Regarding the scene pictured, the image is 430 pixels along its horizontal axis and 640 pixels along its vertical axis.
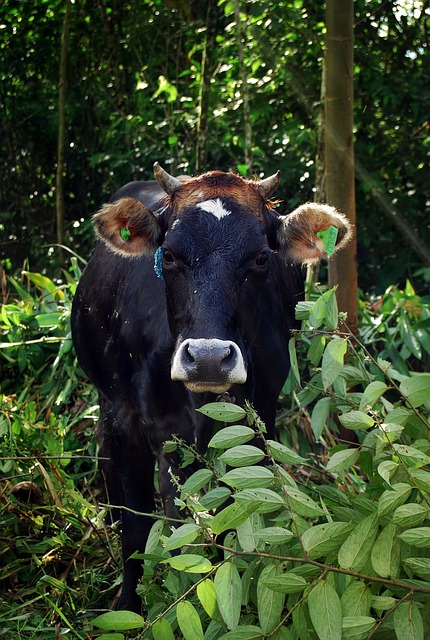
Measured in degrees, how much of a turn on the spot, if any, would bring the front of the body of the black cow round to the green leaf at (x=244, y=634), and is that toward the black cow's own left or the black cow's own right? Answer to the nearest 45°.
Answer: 0° — it already faces it

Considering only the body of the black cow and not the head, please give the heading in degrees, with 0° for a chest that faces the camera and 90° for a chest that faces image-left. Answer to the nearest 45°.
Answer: approximately 0°

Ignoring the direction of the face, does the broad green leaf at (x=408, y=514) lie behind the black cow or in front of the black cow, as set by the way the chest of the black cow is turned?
in front

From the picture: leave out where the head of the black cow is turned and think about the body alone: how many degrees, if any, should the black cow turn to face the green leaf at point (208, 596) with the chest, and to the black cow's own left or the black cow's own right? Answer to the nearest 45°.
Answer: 0° — it already faces it

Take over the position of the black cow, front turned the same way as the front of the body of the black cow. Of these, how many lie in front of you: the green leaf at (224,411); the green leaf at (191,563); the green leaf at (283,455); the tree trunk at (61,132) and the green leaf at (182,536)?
4

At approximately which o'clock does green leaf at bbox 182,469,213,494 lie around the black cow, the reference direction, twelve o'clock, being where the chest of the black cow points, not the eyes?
The green leaf is roughly at 12 o'clock from the black cow.

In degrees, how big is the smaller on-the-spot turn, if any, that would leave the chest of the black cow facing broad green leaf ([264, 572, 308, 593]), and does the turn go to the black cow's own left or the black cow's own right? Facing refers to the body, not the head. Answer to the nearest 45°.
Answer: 0° — it already faces it

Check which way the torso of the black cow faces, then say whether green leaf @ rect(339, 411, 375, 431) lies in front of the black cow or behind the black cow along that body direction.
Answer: in front

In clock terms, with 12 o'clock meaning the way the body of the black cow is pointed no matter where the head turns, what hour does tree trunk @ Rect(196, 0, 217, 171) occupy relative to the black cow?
The tree trunk is roughly at 6 o'clock from the black cow.

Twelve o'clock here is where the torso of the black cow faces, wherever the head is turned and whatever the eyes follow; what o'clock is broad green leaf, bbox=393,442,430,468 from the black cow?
The broad green leaf is roughly at 11 o'clock from the black cow.

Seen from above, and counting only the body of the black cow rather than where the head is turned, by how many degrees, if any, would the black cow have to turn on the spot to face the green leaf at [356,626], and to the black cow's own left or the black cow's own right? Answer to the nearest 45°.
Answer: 0° — it already faces it

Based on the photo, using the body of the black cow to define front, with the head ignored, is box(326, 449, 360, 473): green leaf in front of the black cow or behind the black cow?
in front
